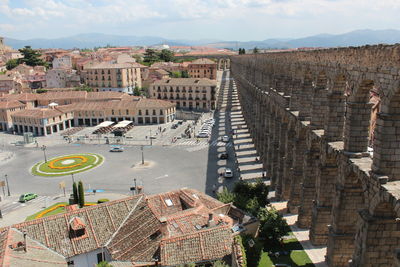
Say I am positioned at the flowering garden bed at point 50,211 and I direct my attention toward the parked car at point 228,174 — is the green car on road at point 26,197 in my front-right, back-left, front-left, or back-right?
back-left

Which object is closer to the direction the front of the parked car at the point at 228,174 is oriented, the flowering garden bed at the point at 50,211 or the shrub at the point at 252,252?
the shrub

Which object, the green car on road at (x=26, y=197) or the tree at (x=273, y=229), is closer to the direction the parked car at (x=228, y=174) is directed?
the tree

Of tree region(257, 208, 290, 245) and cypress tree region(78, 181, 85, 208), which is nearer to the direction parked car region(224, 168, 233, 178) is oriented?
the tree
